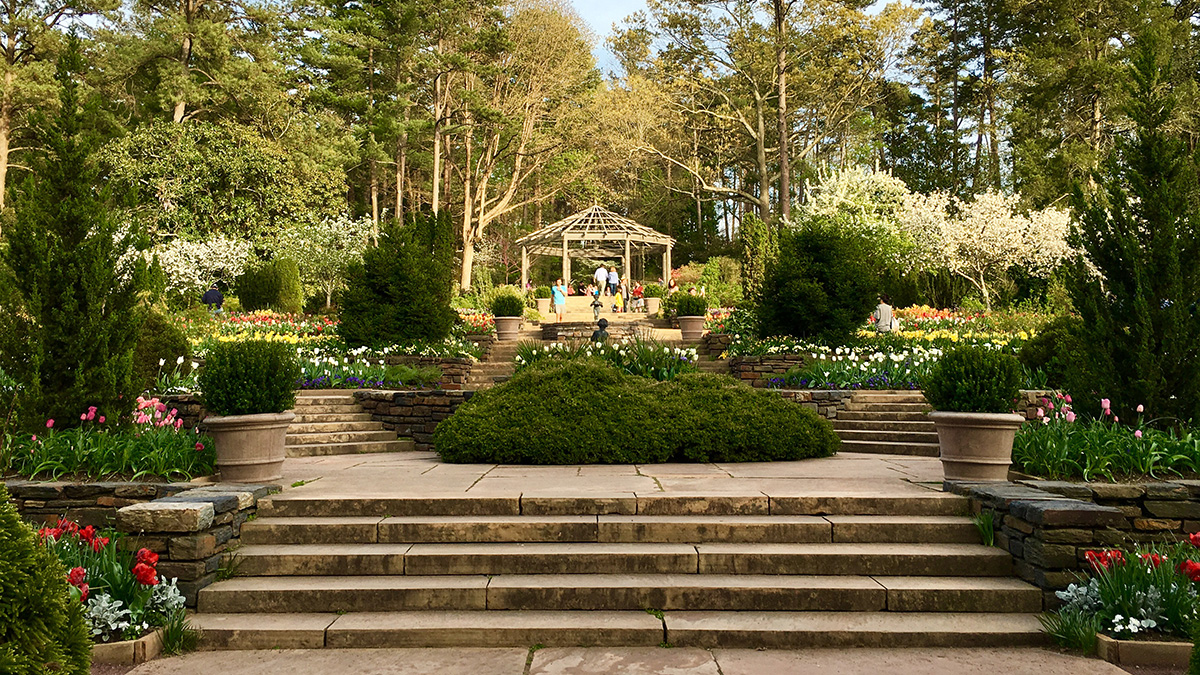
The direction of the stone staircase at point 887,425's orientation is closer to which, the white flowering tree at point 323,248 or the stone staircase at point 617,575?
the stone staircase

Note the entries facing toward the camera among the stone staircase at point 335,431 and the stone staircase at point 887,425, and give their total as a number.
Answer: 2

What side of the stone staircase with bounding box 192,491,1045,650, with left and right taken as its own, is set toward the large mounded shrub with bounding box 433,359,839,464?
back

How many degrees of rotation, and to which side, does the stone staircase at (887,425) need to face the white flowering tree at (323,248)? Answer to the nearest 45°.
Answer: approximately 135° to its right

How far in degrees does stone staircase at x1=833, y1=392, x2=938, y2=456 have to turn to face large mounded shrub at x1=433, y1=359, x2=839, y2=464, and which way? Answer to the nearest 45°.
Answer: approximately 45° to its right

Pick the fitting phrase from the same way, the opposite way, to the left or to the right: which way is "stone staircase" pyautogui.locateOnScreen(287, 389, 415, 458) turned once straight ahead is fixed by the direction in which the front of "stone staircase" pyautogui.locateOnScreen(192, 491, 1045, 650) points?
the same way

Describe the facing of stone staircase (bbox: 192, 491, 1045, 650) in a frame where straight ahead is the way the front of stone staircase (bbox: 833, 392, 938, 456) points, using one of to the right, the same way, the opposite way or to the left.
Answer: the same way

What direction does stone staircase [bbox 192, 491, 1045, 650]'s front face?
toward the camera

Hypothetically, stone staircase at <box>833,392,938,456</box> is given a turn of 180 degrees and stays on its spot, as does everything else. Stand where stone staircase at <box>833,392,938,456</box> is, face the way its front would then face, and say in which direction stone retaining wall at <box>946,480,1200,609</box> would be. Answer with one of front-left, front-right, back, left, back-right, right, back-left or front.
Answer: back

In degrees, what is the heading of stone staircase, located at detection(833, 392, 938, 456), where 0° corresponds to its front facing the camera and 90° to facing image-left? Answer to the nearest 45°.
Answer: approximately 0°
